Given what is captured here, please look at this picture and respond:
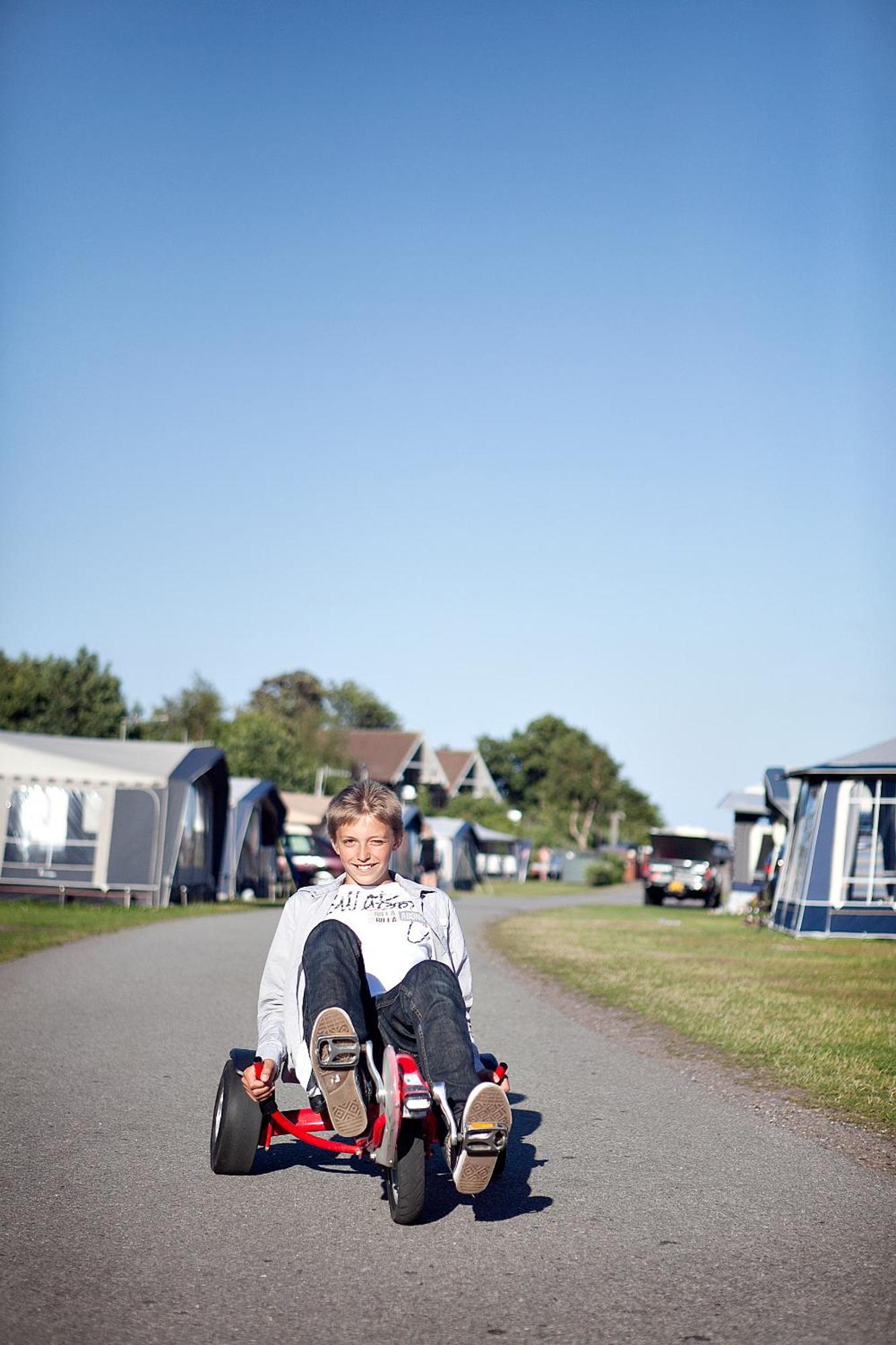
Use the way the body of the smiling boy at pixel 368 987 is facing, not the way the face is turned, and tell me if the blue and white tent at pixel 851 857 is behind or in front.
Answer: behind

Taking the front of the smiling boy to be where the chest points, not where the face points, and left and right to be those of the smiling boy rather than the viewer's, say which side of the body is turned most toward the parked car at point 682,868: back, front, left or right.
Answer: back

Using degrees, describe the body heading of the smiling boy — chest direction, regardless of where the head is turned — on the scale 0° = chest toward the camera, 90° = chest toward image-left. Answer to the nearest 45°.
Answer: approximately 0°
